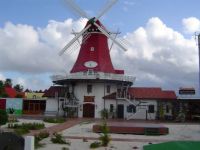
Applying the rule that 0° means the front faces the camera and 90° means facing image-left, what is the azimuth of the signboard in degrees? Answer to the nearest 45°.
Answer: approximately 0°
